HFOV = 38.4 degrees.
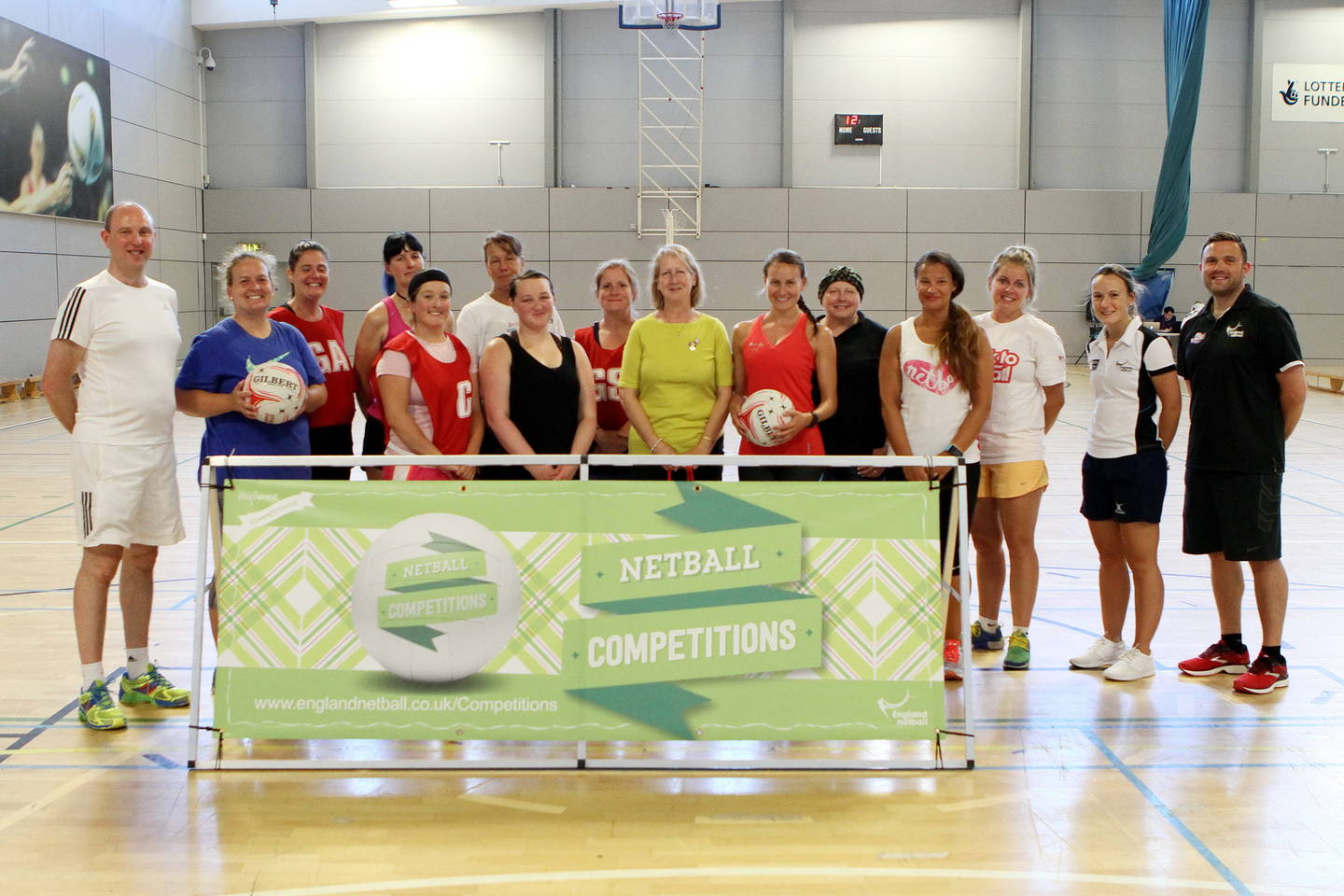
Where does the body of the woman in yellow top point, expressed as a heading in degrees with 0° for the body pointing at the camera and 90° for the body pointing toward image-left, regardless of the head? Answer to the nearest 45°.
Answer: approximately 0°

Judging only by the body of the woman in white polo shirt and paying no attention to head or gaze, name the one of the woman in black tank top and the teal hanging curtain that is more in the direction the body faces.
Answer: the woman in black tank top

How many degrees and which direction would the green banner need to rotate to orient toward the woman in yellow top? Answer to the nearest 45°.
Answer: approximately 180°

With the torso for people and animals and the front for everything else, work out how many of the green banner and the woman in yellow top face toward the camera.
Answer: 2

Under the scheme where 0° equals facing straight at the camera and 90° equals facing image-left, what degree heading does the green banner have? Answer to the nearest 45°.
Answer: approximately 0°

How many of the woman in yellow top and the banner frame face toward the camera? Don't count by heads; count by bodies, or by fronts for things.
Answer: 2

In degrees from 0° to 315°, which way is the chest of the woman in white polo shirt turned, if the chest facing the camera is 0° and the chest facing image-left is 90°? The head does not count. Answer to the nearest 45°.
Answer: approximately 45°
